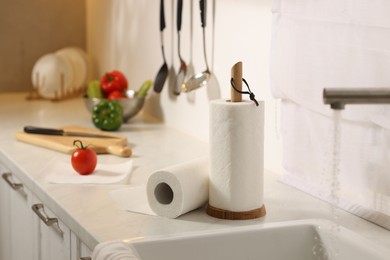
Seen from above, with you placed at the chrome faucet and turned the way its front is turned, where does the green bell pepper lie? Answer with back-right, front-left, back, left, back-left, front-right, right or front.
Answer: front-right

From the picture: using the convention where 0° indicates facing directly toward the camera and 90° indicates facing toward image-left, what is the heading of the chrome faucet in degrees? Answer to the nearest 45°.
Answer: approximately 90°

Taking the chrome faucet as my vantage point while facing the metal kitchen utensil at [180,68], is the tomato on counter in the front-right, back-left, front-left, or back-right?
front-left

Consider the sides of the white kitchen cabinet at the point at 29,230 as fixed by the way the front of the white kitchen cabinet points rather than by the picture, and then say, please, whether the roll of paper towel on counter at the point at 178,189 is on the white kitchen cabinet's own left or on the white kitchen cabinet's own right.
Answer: on the white kitchen cabinet's own left

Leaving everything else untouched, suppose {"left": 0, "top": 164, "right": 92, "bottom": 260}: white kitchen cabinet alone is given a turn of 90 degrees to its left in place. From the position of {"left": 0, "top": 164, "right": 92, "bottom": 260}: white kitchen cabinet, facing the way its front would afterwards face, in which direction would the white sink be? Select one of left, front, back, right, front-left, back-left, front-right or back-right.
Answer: front

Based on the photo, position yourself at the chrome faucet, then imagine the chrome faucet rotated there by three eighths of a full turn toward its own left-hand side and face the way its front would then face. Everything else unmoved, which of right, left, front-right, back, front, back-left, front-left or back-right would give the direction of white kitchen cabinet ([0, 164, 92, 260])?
back

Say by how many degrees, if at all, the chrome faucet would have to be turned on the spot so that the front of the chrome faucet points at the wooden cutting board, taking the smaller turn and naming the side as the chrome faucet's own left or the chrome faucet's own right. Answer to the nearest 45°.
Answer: approximately 45° to the chrome faucet's own right
